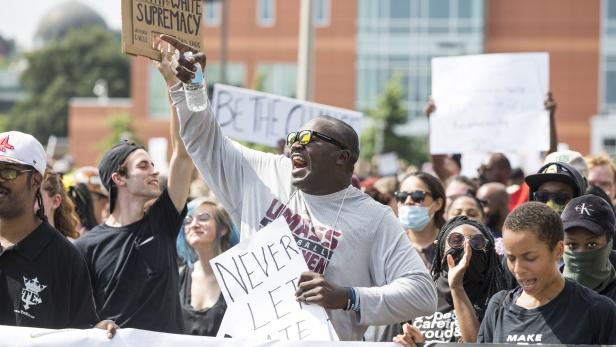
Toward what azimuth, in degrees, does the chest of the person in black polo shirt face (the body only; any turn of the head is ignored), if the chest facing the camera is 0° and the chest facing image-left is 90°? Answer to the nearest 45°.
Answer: approximately 45°

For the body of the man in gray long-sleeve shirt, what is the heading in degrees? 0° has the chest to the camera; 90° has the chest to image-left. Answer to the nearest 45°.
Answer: approximately 45°

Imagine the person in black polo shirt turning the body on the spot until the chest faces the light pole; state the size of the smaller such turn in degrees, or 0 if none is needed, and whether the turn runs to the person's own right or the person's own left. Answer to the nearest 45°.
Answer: approximately 135° to the person's own right

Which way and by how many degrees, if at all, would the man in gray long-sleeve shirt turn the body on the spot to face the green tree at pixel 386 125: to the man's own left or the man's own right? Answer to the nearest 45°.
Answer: approximately 135° to the man's own right

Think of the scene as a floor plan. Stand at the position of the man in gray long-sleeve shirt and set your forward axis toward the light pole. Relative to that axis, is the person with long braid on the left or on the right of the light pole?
right

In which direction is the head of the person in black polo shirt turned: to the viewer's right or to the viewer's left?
to the viewer's left

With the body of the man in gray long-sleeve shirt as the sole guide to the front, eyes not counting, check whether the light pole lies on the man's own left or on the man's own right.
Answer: on the man's own right
